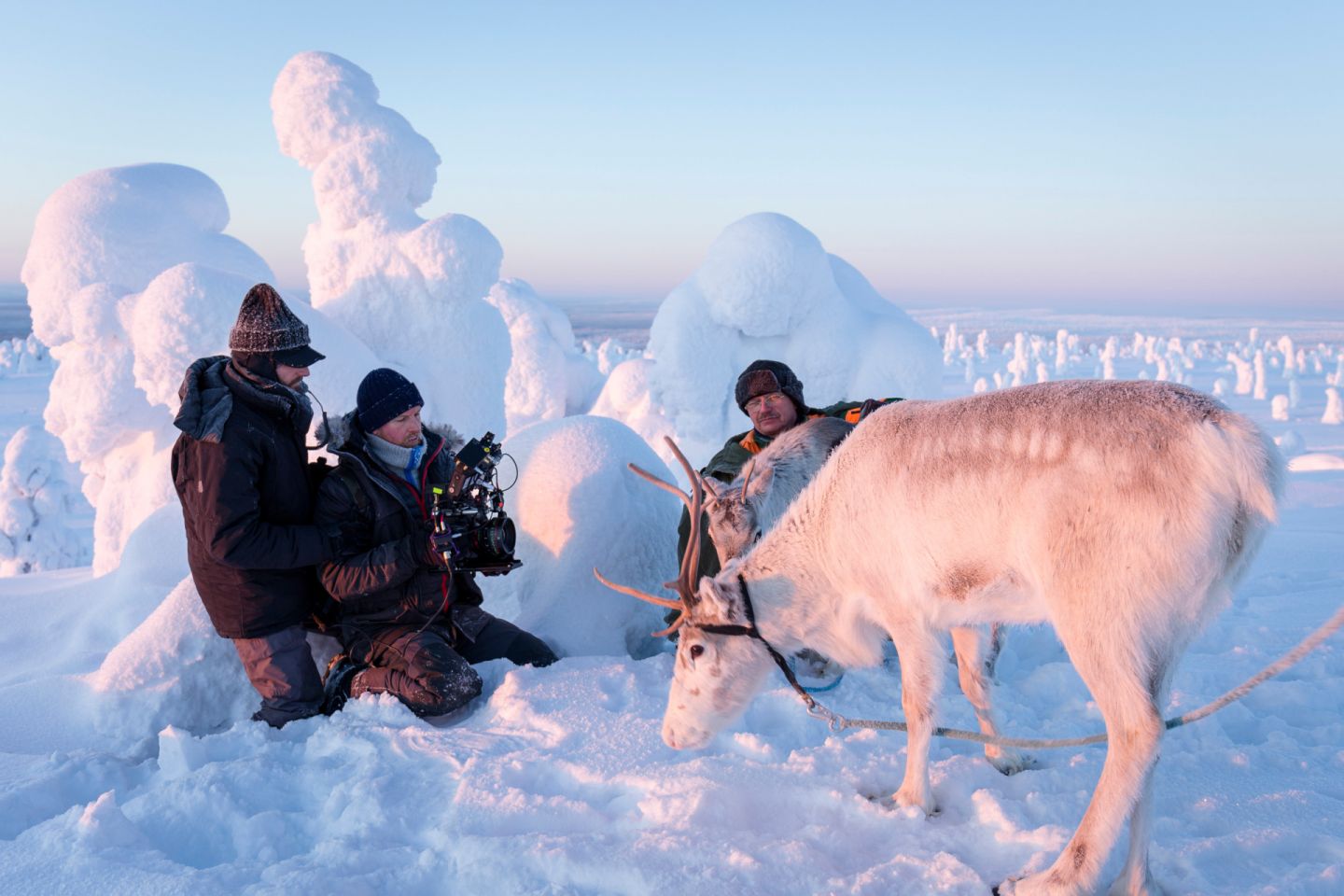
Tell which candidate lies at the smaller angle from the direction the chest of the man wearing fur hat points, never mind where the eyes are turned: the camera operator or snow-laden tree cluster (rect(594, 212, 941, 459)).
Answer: the camera operator

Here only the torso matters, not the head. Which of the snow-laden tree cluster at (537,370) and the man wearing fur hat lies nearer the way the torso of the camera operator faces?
the man wearing fur hat

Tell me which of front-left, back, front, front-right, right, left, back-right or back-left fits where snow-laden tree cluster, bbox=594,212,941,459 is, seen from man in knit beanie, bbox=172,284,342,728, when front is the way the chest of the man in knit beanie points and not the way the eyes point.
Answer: front-left

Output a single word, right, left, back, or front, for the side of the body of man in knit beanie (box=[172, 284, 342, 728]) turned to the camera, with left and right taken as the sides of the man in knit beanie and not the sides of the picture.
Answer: right

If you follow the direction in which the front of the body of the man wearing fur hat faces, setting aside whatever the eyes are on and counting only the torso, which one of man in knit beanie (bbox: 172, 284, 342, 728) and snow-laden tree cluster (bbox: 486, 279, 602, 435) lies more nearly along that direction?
the man in knit beanie

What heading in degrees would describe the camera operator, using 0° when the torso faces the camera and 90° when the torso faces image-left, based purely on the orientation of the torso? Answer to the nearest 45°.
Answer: approximately 315°

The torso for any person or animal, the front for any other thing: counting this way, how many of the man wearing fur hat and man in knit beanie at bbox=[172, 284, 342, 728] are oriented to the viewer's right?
1

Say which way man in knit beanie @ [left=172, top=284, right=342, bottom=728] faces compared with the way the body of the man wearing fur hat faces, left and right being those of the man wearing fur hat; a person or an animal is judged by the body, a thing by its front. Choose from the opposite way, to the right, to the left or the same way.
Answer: to the left

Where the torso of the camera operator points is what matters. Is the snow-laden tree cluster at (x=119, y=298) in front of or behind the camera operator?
behind

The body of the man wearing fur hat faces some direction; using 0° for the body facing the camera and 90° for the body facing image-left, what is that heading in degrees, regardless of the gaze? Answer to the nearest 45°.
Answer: approximately 45°

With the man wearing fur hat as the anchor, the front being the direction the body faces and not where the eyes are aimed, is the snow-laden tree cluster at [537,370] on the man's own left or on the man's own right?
on the man's own right
